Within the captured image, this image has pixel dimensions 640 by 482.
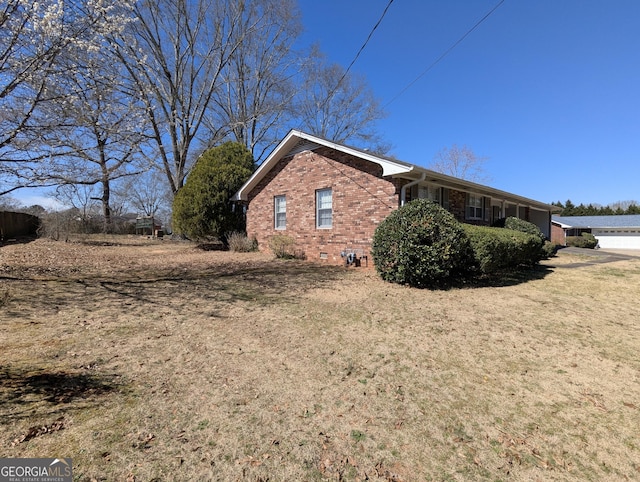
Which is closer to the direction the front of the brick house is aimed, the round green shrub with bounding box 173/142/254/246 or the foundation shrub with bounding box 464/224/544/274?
the foundation shrub

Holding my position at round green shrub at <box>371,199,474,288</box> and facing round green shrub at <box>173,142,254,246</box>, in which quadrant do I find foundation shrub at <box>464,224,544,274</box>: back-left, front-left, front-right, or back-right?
back-right

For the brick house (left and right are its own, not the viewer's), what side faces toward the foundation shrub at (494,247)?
front

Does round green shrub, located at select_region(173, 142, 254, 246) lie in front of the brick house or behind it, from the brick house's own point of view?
behind

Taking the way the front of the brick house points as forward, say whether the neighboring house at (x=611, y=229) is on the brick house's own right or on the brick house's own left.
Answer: on the brick house's own left

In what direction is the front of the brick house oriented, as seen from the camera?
facing the viewer and to the right of the viewer

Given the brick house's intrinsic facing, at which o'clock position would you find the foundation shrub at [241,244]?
The foundation shrub is roughly at 5 o'clock from the brick house.

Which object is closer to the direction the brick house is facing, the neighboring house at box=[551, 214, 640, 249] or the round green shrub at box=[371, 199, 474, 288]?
the round green shrub

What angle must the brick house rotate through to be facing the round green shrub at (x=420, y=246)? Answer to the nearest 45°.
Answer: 0° — it already faces it

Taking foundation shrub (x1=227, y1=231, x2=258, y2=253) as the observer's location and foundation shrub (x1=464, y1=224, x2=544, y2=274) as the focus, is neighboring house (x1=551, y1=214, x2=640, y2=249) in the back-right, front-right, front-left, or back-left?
front-left
